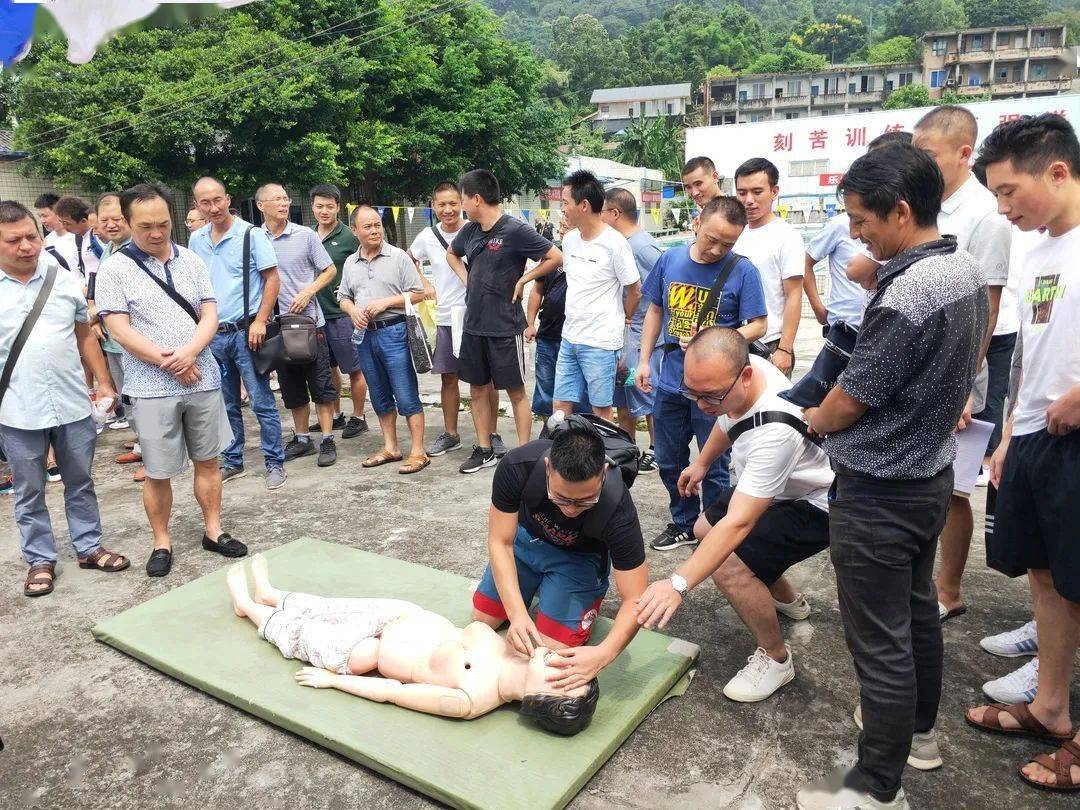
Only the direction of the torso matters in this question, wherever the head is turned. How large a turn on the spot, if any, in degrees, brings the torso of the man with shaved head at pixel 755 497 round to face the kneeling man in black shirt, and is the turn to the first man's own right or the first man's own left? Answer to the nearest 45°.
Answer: approximately 45° to the first man's own right

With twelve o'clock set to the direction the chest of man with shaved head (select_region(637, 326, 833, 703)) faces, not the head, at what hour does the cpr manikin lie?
The cpr manikin is roughly at 1 o'clock from the man with shaved head.

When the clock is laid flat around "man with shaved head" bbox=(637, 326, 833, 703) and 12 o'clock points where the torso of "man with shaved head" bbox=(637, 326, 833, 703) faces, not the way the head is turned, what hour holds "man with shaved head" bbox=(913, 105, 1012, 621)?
"man with shaved head" bbox=(913, 105, 1012, 621) is roughly at 6 o'clock from "man with shaved head" bbox=(637, 326, 833, 703).

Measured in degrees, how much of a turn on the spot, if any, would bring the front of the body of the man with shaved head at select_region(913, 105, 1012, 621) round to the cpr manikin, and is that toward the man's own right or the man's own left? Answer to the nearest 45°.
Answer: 0° — they already face it

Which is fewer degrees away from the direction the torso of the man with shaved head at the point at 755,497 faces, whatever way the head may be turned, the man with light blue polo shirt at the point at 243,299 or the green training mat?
the green training mat

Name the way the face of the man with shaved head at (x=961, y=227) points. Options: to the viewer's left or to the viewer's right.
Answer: to the viewer's left

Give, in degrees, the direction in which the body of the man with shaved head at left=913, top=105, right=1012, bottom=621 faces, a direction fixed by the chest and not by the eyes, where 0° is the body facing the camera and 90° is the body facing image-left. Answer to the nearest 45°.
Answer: approximately 45°

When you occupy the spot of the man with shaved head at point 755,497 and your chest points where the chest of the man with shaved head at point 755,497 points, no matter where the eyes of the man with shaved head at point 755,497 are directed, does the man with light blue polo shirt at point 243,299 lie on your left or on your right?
on your right

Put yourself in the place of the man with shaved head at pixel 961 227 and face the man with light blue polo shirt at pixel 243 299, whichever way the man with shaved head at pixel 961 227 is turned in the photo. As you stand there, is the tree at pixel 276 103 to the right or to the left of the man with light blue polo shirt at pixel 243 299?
right

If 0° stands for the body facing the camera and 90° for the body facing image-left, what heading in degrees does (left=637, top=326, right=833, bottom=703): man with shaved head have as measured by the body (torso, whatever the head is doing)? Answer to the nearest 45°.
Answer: approximately 45°
